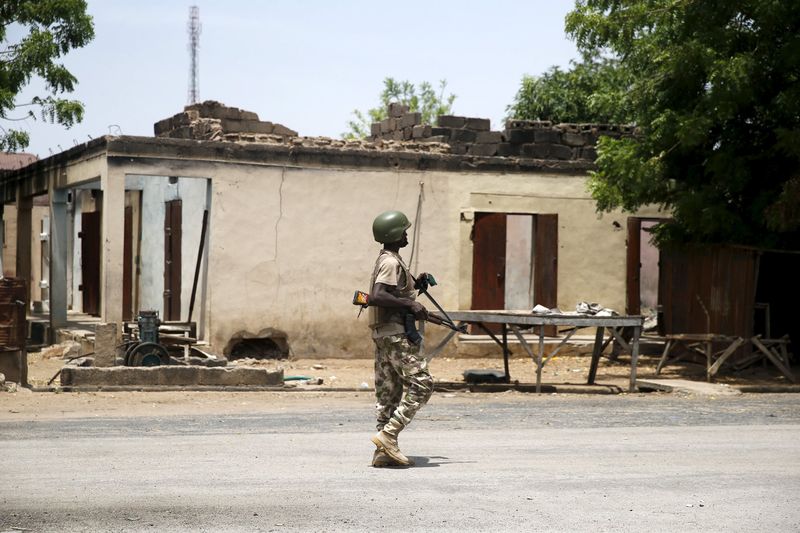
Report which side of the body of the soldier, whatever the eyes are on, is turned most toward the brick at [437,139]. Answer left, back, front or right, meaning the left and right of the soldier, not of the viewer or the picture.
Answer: left

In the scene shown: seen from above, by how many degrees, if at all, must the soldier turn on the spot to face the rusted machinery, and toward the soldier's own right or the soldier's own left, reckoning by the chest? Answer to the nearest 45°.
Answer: approximately 135° to the soldier's own left

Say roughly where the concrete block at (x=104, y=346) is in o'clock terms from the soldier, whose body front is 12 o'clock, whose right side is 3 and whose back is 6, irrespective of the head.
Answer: The concrete block is roughly at 8 o'clock from the soldier.

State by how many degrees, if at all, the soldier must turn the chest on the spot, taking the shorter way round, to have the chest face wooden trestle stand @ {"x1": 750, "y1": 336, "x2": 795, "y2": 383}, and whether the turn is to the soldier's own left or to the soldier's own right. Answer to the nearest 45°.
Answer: approximately 45° to the soldier's own left

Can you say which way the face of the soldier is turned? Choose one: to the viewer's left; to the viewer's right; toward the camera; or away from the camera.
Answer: to the viewer's right

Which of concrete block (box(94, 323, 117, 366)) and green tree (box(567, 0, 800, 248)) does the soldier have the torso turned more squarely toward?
the green tree

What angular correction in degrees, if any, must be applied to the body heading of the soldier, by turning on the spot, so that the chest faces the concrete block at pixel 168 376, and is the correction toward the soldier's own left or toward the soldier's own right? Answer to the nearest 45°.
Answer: approximately 135° to the soldier's own left

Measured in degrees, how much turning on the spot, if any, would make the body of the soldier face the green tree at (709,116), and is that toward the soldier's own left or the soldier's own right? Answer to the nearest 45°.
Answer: approximately 45° to the soldier's own left

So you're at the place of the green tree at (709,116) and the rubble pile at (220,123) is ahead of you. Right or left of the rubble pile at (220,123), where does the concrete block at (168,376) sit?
left

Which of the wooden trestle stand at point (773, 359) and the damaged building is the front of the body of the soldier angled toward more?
the wooden trestle stand

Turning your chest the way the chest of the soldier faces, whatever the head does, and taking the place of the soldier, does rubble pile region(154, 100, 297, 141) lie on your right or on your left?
on your left

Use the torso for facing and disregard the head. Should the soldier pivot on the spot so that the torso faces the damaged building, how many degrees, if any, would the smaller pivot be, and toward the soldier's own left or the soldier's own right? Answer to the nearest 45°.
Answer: approximately 90° to the soldier's own left

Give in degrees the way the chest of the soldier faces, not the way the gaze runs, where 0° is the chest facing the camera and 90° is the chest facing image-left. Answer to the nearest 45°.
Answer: approximately 270°
